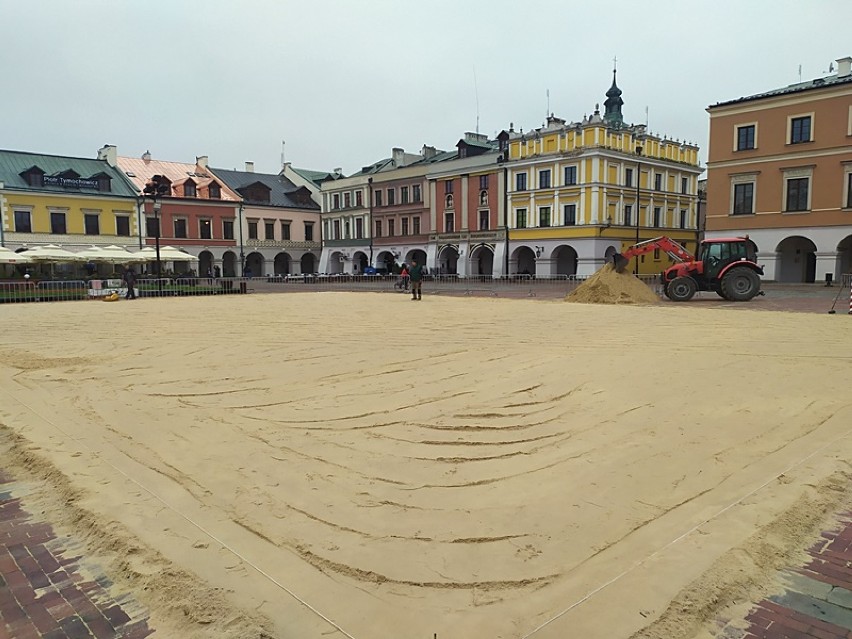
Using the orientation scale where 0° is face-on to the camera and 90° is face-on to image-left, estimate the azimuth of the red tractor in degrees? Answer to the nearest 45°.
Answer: approximately 90°

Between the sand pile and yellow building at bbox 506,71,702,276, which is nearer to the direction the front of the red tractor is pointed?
the sand pile

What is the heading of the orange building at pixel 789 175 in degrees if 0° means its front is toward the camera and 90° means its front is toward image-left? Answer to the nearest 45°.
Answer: approximately 45°

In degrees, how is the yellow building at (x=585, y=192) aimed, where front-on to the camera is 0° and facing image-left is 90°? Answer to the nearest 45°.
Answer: approximately 45°

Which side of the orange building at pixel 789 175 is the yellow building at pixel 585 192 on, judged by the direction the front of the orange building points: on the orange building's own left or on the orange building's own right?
on the orange building's own right

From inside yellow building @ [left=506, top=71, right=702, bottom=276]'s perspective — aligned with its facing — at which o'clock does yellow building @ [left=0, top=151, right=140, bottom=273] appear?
yellow building @ [left=0, top=151, right=140, bottom=273] is roughly at 1 o'clock from yellow building @ [left=506, top=71, right=702, bottom=276].
